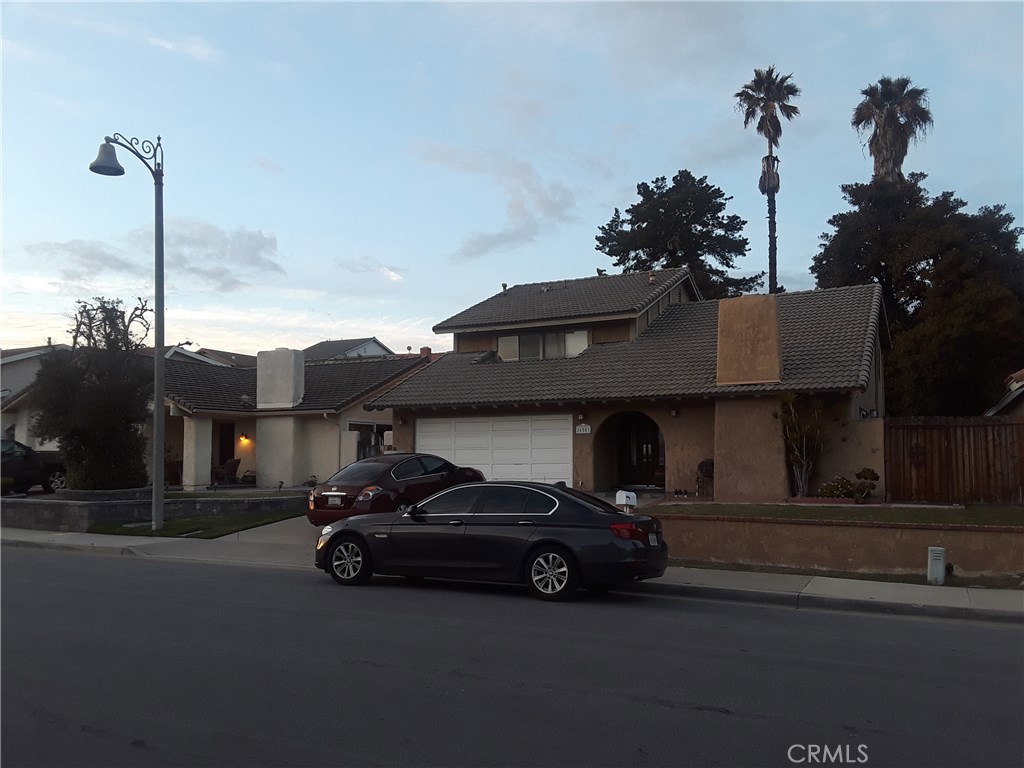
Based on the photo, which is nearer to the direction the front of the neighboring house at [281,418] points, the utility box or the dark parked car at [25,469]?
the utility box

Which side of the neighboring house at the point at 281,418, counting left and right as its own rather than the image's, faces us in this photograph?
front

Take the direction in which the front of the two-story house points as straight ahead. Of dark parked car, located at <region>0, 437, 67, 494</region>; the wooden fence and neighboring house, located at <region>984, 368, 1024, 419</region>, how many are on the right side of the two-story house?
1

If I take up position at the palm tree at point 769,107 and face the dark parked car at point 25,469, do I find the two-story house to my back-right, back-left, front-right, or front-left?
front-left

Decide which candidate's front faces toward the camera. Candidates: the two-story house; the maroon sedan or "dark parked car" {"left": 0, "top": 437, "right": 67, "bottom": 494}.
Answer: the two-story house

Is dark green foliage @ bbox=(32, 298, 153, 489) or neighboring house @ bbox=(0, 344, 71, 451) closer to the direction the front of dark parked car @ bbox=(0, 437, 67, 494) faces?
the neighboring house

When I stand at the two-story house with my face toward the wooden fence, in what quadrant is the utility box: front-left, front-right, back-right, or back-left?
front-right

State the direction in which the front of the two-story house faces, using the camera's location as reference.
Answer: facing the viewer

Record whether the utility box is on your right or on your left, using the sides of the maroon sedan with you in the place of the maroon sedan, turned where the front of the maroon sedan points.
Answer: on your right

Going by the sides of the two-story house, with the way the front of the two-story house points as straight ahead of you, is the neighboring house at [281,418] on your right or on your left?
on your right

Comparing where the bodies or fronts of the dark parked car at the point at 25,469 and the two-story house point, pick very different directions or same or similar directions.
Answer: very different directions

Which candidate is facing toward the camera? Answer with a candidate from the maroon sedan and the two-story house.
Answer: the two-story house

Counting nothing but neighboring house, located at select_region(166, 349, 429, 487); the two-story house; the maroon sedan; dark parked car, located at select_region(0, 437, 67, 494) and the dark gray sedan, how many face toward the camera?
2

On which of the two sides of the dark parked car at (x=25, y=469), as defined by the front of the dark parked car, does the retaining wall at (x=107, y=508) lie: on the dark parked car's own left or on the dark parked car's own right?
on the dark parked car's own right

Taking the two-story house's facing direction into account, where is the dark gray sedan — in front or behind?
in front

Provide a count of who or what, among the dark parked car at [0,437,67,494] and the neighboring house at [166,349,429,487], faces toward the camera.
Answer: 1
